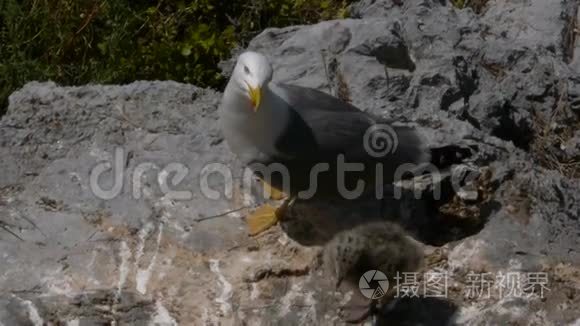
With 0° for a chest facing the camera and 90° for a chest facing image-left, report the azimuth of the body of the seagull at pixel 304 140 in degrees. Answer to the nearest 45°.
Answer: approximately 45°
